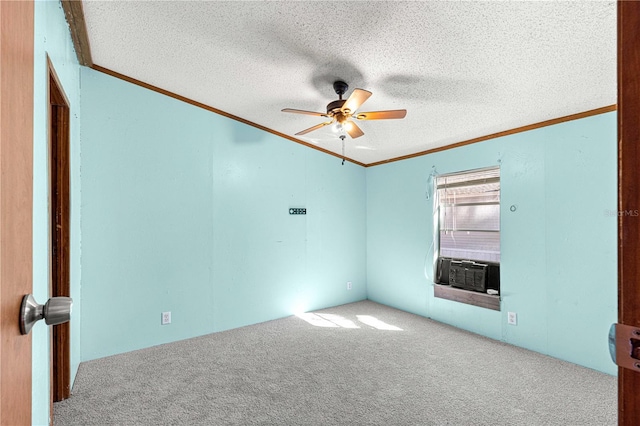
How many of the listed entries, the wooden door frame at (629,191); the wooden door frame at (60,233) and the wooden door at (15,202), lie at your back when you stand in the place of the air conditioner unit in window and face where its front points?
0

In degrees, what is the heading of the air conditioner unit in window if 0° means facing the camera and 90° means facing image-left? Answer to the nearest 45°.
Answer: approximately 45°

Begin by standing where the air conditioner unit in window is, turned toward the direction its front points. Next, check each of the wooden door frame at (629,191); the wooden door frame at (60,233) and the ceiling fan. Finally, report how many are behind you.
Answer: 0

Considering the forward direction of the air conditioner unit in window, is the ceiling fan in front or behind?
in front

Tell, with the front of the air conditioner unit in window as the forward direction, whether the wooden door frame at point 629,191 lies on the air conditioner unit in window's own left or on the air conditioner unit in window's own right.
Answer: on the air conditioner unit in window's own left

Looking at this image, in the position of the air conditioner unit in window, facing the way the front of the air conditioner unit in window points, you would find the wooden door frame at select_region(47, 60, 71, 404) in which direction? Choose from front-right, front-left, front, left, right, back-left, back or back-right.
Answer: front

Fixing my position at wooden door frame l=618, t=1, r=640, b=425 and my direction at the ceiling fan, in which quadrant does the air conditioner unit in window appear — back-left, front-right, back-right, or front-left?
front-right

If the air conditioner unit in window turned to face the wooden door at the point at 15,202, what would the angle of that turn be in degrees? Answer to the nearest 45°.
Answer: approximately 45° to its left

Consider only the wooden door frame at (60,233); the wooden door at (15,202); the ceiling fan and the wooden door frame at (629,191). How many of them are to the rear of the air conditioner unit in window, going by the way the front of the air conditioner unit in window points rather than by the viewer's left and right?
0

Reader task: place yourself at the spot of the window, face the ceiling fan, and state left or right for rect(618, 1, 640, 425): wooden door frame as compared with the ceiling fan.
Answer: left
